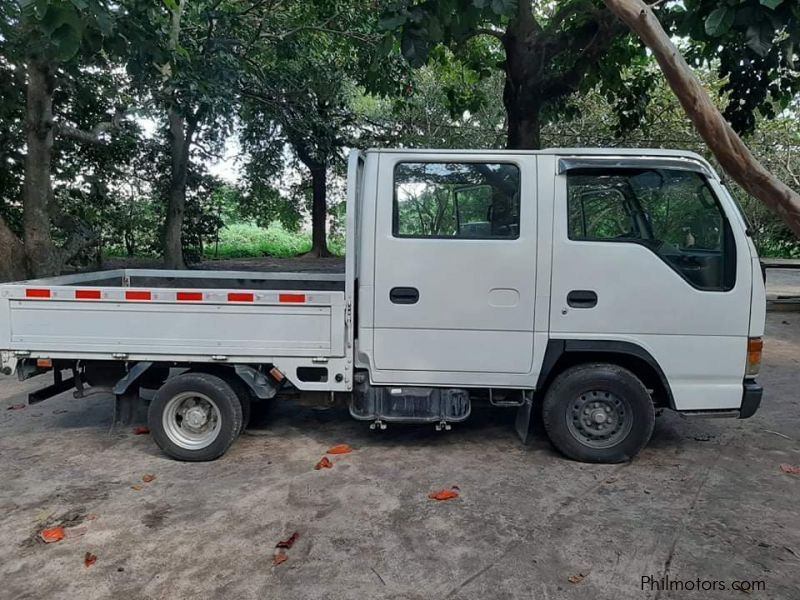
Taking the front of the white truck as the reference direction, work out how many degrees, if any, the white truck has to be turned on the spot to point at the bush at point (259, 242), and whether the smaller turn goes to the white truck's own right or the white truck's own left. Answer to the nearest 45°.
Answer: approximately 90° to the white truck's own left

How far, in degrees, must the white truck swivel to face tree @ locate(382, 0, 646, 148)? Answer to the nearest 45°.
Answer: approximately 90° to its left

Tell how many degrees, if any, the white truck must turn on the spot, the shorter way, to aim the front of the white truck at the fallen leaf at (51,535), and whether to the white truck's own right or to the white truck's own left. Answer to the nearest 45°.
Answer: approximately 180°

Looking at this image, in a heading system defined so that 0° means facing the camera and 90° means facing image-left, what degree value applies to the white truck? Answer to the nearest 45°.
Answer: approximately 270°

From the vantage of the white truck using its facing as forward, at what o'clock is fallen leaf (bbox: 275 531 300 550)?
The fallen leaf is roughly at 3 o'clock from the white truck.

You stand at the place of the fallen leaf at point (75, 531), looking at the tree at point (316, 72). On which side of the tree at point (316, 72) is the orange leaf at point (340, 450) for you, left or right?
right

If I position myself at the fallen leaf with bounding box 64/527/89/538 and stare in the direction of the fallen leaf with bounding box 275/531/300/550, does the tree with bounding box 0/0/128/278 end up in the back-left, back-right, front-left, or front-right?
back-left
